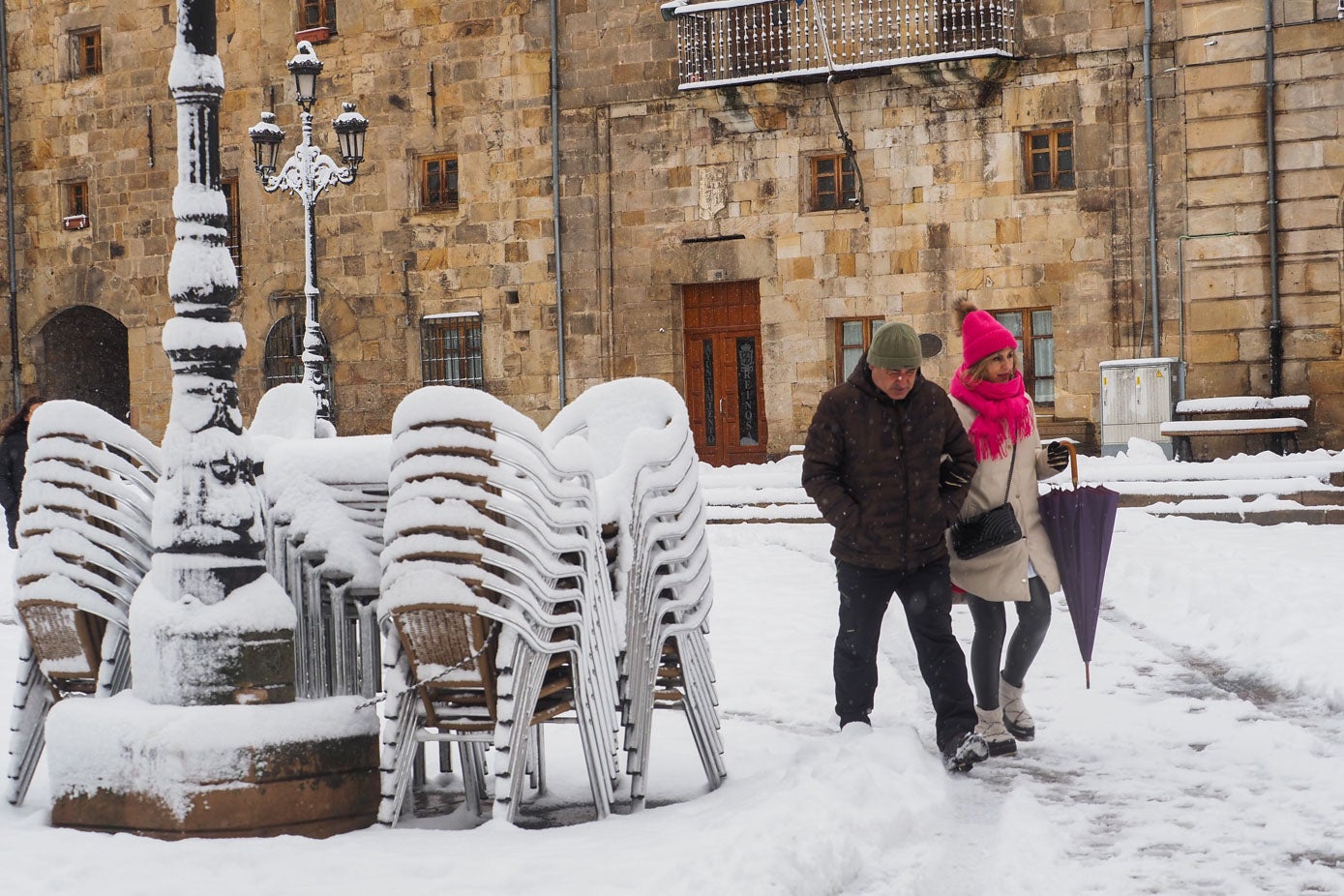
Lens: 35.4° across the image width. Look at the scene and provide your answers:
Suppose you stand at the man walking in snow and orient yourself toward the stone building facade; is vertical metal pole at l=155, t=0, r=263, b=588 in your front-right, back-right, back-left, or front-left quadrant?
back-left

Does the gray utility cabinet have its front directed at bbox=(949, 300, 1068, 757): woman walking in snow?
yes

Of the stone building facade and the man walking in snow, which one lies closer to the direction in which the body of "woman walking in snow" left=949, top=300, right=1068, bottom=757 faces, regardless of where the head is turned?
the man walking in snow

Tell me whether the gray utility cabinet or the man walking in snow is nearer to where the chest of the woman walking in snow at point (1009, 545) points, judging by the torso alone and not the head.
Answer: the man walking in snow

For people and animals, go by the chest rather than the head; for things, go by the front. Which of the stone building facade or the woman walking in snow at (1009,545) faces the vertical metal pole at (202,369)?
the stone building facade

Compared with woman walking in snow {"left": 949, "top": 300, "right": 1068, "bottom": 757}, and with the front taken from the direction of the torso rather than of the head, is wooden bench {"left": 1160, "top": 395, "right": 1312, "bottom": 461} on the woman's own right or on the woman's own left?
on the woman's own left

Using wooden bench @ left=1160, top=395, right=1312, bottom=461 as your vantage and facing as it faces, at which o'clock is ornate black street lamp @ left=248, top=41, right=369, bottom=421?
The ornate black street lamp is roughly at 2 o'clock from the wooden bench.

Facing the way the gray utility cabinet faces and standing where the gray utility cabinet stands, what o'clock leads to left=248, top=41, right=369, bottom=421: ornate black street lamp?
The ornate black street lamp is roughly at 2 o'clock from the gray utility cabinet.
